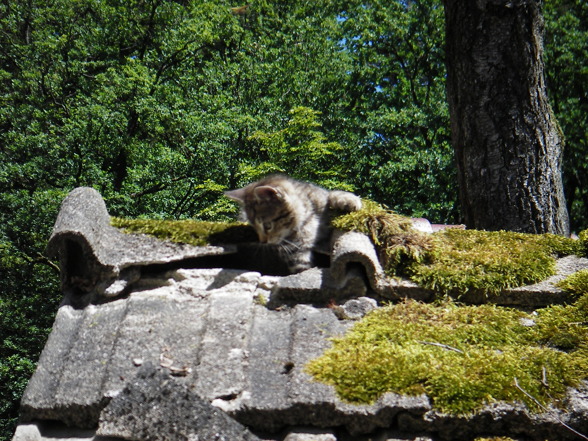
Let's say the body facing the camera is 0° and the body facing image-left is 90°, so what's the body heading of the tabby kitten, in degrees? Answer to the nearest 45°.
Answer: approximately 45°

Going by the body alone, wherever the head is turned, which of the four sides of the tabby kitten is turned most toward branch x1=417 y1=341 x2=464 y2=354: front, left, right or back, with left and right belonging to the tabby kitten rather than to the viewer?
left
